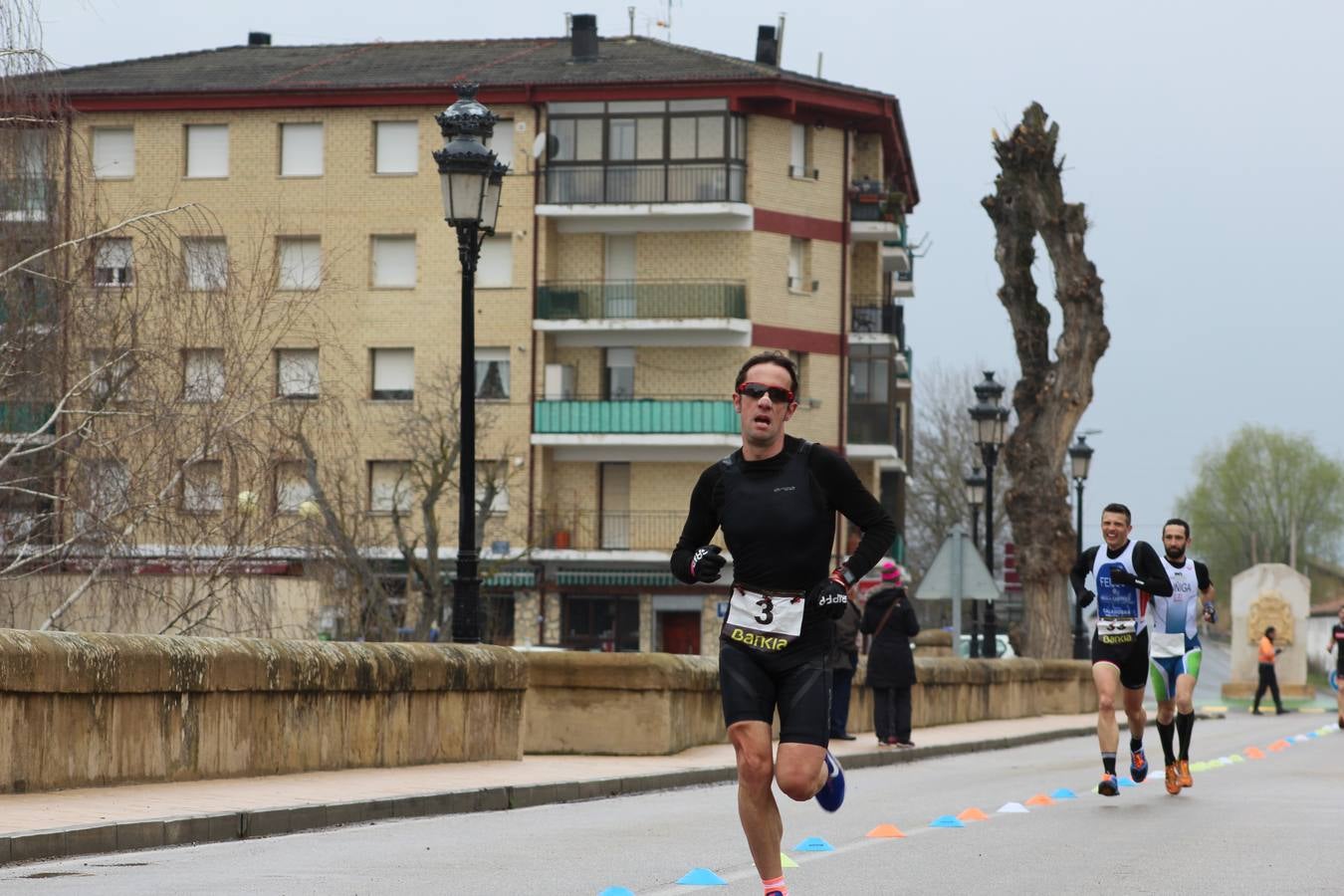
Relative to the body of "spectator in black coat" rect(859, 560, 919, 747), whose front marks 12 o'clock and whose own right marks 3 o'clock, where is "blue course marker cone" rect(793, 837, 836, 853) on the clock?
The blue course marker cone is roughly at 6 o'clock from the spectator in black coat.

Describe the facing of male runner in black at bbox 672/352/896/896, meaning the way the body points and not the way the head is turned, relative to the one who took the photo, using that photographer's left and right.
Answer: facing the viewer

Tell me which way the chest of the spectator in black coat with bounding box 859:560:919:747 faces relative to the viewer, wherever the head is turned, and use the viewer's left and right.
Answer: facing away from the viewer

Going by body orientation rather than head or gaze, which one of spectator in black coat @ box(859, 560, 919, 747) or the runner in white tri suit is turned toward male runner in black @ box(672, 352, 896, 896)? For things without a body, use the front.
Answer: the runner in white tri suit

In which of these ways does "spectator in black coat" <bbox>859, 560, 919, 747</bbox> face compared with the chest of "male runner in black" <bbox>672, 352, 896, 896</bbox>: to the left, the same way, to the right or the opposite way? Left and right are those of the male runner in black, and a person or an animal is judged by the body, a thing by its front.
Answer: the opposite way

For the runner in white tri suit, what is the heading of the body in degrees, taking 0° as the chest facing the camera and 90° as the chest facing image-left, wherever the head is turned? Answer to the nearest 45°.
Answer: approximately 0°

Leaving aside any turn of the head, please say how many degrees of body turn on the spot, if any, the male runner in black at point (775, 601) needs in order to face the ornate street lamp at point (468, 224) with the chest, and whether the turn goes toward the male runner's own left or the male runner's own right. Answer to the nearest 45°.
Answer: approximately 180°

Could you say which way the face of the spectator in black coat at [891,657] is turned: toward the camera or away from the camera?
away from the camera

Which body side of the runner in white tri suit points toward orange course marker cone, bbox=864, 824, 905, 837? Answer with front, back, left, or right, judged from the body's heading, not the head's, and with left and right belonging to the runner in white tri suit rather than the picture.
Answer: front

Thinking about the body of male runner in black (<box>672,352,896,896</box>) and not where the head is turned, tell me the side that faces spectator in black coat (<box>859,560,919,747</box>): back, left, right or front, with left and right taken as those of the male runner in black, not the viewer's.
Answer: back

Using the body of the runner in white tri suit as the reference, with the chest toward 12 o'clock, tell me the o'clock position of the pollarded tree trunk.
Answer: The pollarded tree trunk is roughly at 6 o'clock from the runner in white tri suit.

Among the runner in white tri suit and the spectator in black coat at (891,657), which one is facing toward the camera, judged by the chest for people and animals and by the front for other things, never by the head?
the runner in white tri suit

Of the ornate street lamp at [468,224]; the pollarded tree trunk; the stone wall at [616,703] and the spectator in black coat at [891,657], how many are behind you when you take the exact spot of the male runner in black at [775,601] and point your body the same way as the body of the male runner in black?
4

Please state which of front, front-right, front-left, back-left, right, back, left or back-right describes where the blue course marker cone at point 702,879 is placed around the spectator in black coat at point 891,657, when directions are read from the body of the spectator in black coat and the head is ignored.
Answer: back

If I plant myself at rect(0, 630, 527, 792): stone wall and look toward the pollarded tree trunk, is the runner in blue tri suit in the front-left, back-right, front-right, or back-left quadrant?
front-right

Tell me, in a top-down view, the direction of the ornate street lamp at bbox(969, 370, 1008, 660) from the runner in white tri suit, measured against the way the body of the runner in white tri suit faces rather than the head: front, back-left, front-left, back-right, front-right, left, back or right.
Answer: back

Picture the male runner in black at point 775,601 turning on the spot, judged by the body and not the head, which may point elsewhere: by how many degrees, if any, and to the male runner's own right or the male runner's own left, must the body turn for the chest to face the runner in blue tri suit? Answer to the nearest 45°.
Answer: approximately 180°

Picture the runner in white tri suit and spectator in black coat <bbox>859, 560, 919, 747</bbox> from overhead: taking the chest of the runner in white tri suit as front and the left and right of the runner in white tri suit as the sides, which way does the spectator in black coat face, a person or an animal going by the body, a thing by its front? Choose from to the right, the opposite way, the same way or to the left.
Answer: the opposite way

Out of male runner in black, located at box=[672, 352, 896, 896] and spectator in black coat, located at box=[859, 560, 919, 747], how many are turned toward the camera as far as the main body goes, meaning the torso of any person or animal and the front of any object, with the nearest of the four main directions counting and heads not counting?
1
